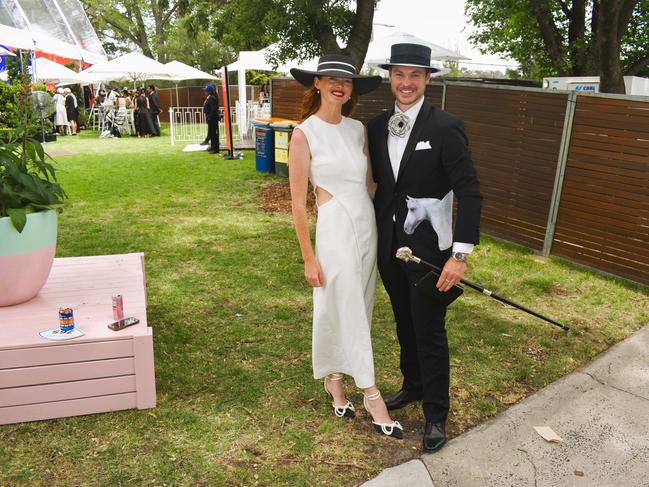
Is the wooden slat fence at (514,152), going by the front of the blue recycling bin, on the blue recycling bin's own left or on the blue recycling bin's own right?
on the blue recycling bin's own left

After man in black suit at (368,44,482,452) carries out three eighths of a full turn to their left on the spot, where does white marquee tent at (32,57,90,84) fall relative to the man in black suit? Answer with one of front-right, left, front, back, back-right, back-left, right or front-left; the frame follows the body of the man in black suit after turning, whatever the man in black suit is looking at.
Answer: back-left
